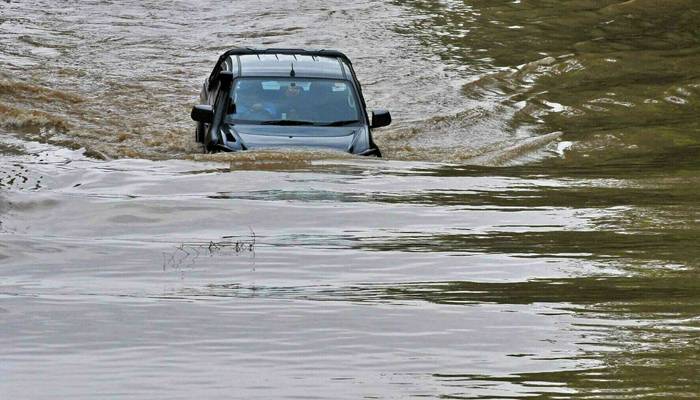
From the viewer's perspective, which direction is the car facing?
toward the camera
